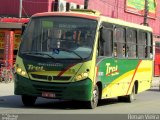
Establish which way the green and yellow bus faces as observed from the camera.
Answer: facing the viewer and to the left of the viewer
